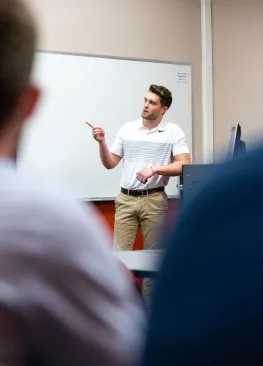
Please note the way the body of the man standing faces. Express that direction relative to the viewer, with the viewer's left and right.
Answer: facing the viewer

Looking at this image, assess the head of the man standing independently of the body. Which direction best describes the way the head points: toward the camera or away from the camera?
toward the camera
